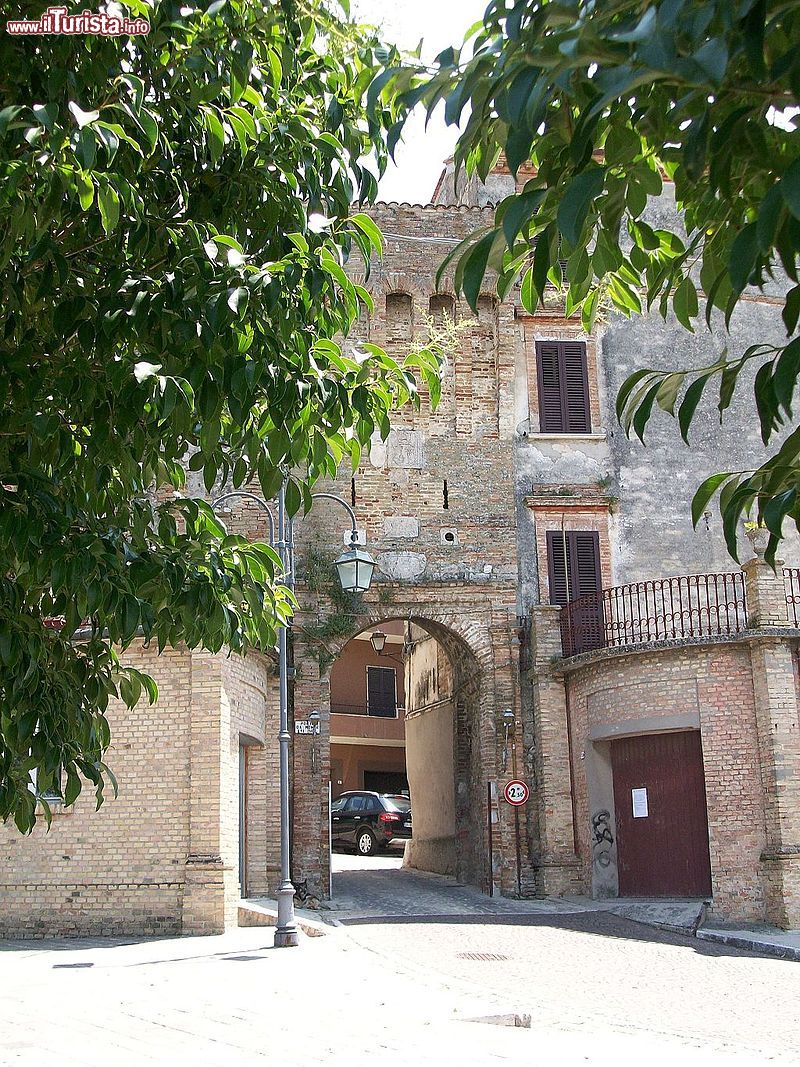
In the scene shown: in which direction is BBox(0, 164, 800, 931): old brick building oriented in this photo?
toward the camera

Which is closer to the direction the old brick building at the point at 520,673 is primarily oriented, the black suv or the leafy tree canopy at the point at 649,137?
the leafy tree canopy

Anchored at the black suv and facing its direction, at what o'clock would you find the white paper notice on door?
The white paper notice on door is roughly at 7 o'clock from the black suv.

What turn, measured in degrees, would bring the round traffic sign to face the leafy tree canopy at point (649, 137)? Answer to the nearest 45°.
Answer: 0° — it already faces it

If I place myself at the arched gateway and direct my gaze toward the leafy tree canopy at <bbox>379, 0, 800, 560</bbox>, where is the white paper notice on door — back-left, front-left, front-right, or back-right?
front-left

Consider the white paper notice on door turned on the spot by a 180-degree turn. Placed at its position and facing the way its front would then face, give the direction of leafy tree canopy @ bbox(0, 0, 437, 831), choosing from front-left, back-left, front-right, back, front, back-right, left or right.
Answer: back

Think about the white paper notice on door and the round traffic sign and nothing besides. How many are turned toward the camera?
2

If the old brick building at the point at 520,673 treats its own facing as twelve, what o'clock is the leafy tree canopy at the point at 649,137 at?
The leafy tree canopy is roughly at 12 o'clock from the old brick building.

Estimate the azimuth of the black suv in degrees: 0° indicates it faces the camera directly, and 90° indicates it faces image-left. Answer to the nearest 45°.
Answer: approximately 135°

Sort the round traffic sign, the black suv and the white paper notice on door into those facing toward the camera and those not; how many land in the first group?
2

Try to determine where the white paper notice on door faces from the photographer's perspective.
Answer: facing the viewer

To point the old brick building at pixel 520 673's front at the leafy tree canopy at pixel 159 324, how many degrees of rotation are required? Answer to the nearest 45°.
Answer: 0° — it already faces it
